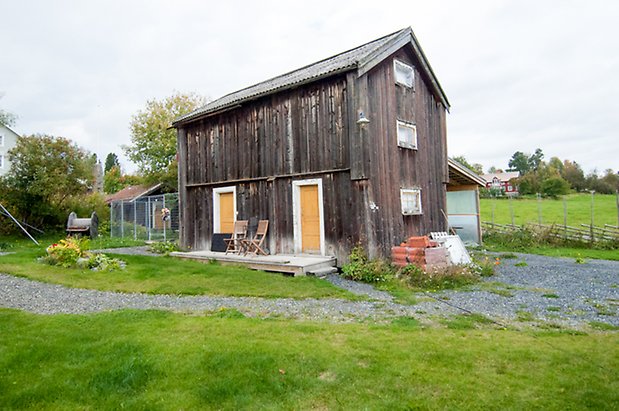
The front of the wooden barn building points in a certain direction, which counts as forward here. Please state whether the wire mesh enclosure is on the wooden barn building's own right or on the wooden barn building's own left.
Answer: on the wooden barn building's own right

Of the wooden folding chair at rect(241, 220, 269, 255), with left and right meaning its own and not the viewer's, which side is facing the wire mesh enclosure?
right

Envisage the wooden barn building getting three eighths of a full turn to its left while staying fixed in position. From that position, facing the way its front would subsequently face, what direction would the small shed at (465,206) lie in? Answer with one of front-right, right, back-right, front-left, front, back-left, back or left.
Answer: front-left

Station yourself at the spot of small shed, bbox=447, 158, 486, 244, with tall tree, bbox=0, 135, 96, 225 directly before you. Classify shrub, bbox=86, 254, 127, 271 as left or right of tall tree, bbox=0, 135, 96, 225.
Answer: left

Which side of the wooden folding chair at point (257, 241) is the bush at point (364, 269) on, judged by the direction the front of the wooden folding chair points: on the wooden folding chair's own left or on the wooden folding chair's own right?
on the wooden folding chair's own left

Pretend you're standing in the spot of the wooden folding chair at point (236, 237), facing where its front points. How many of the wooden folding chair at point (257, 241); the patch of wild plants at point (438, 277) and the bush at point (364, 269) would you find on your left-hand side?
3

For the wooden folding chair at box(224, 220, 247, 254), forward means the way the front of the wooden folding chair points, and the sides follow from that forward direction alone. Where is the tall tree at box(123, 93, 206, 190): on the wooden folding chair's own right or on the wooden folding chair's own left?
on the wooden folding chair's own right

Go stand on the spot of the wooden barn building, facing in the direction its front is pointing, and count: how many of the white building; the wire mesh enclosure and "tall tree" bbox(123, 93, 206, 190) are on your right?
3
